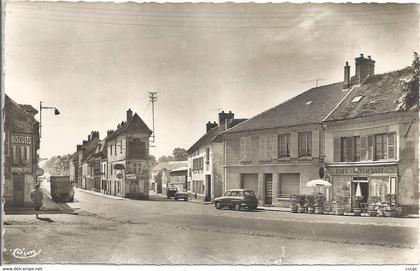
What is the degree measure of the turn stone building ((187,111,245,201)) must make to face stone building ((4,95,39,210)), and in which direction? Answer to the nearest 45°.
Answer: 0° — it already faces it

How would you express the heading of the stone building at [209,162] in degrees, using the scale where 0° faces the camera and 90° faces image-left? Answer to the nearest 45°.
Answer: approximately 45°

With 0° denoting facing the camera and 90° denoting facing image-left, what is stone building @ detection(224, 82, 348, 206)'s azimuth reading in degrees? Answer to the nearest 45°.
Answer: approximately 45°
